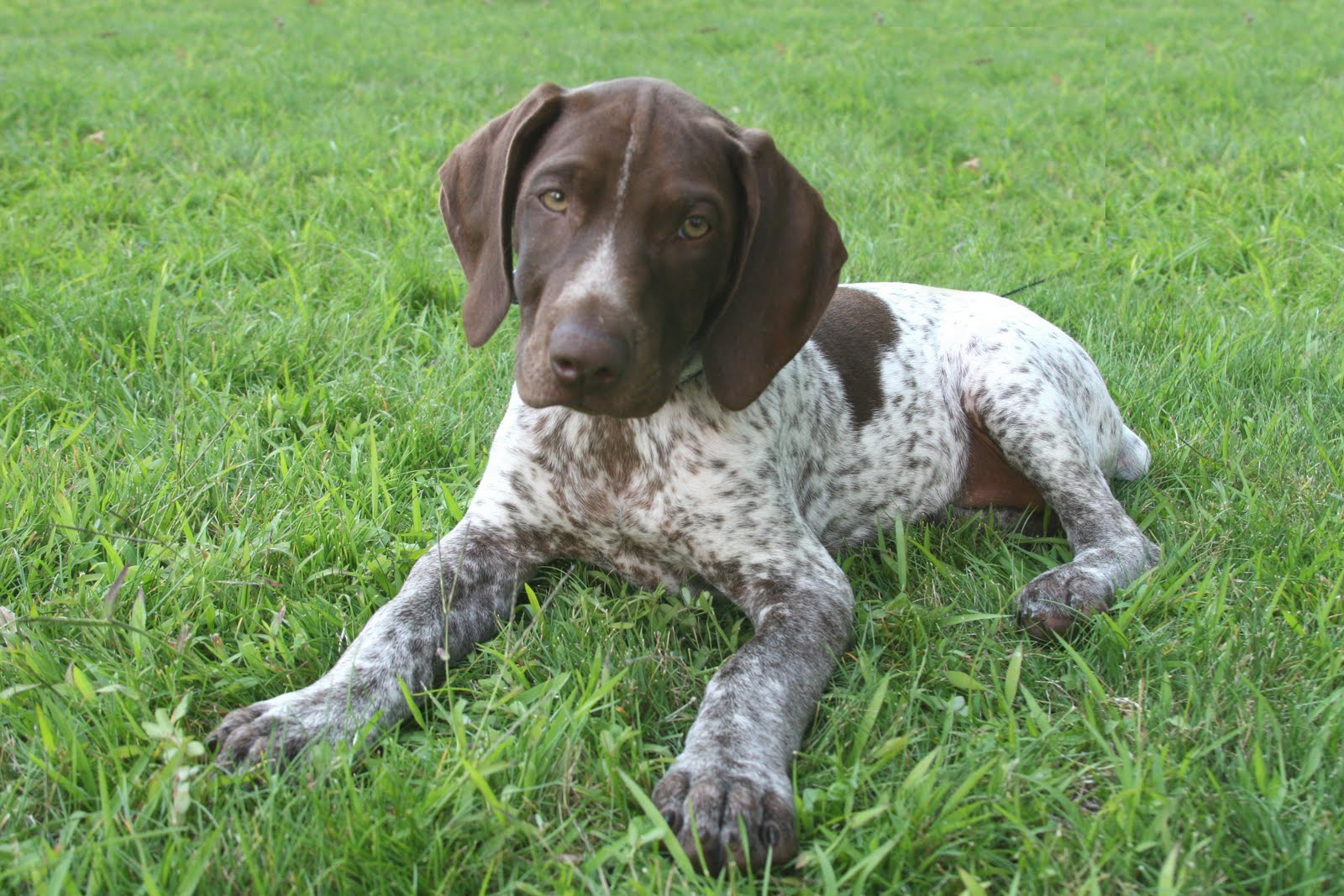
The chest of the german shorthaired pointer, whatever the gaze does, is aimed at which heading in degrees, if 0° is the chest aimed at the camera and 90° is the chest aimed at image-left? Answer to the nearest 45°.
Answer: approximately 45°
